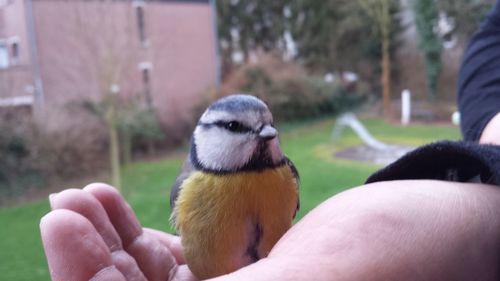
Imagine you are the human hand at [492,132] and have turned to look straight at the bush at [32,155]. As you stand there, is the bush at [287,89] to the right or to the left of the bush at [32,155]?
right

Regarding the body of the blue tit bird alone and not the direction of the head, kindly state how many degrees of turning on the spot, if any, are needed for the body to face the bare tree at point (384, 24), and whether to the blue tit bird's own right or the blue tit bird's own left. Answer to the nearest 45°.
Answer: approximately 135° to the blue tit bird's own left

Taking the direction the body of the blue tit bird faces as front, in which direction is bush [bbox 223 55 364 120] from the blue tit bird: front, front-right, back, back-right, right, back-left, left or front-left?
back-left

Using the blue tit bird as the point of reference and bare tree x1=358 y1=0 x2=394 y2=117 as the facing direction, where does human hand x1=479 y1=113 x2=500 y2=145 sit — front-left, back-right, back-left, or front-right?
front-right

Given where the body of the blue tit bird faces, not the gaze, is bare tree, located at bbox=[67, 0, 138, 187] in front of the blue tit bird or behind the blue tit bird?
behind

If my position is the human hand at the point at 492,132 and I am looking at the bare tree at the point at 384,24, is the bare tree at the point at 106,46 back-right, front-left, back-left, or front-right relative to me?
front-left

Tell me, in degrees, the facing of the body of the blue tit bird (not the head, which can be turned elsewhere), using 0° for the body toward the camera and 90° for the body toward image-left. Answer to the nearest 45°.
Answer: approximately 315°

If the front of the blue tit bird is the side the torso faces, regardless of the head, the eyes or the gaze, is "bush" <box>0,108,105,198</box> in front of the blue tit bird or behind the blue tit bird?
behind

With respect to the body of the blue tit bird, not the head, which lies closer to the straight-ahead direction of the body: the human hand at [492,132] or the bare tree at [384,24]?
the human hand

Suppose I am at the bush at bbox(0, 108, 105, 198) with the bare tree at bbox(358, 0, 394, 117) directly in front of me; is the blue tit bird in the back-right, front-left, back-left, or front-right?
back-right

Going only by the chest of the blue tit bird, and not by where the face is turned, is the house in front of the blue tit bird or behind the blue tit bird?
behind
